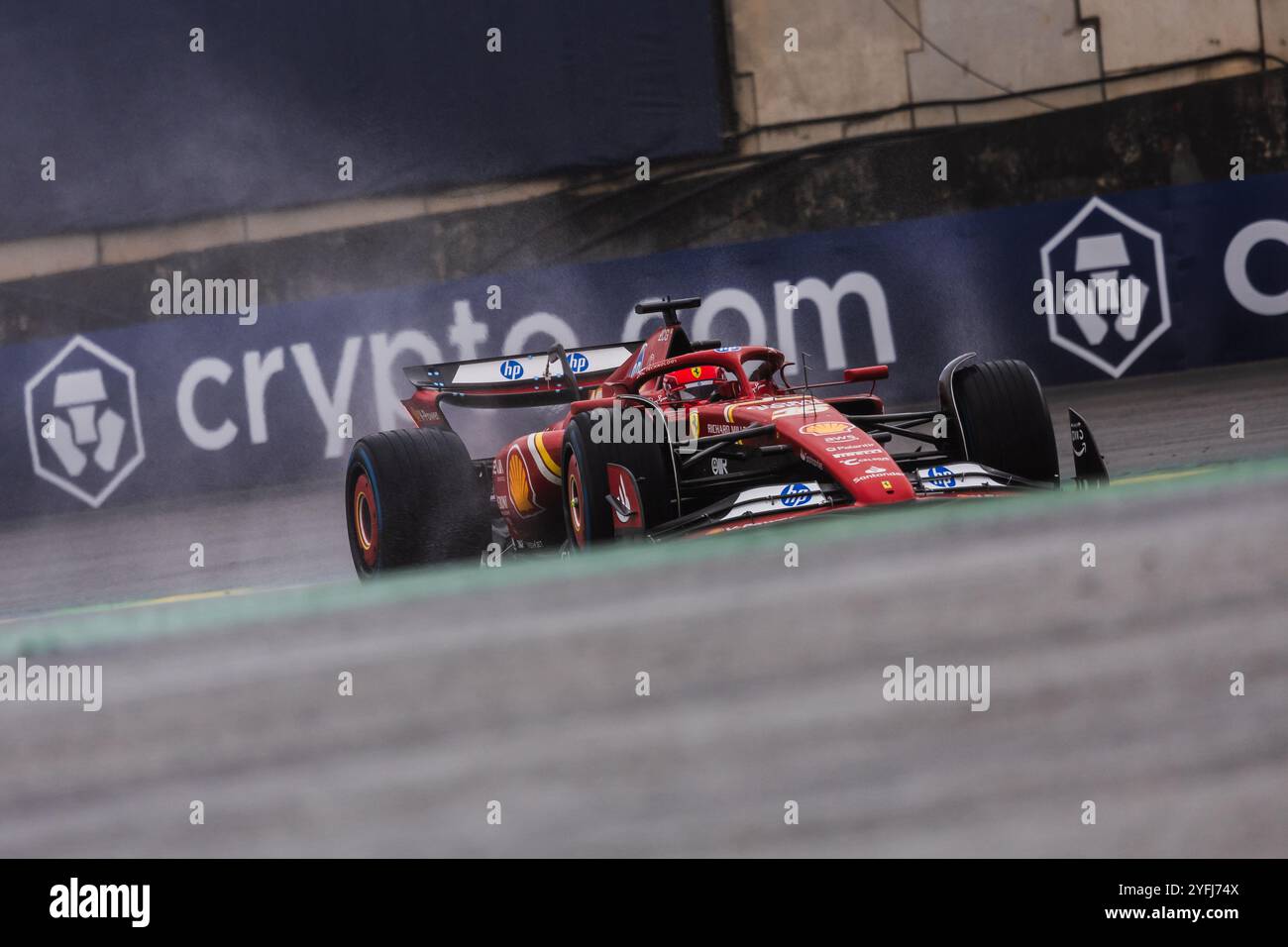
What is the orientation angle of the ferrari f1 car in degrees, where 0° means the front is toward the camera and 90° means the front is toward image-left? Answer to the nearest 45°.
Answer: approximately 315°
